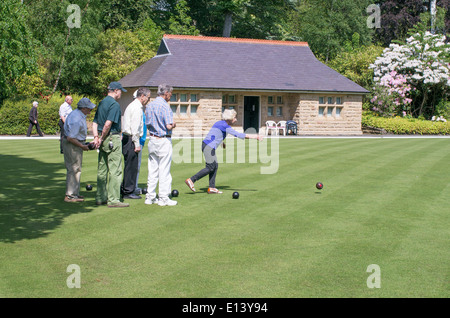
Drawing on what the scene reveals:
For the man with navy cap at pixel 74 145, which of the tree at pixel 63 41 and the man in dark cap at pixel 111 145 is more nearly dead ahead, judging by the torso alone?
the man in dark cap

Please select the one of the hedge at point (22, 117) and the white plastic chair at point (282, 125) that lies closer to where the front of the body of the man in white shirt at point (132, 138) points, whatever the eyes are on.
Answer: the white plastic chair

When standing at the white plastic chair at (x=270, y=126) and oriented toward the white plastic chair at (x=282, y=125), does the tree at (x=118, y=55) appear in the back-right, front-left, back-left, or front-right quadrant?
back-left

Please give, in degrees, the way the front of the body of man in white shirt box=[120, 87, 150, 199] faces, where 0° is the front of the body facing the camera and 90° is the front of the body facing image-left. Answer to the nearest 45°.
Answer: approximately 270°

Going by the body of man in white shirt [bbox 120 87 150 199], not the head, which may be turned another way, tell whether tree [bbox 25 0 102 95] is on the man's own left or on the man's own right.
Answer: on the man's own left

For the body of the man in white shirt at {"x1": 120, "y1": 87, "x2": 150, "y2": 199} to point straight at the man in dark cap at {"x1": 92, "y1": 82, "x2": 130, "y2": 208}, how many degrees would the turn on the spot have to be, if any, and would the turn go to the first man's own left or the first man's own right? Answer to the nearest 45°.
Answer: approximately 135° to the first man's own right

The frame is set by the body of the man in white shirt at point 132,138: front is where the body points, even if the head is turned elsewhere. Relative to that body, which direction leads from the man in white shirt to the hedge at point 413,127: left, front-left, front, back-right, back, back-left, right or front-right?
front-left

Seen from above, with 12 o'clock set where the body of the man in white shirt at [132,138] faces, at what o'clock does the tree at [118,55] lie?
The tree is roughly at 9 o'clock from the man in white shirt.

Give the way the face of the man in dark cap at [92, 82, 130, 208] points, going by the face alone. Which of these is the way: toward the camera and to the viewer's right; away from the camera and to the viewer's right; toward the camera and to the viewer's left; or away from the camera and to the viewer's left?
away from the camera and to the viewer's right

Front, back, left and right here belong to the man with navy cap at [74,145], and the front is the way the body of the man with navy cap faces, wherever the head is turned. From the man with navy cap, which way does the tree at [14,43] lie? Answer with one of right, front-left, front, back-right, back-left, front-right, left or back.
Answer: left

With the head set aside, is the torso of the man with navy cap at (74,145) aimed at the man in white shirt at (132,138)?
yes

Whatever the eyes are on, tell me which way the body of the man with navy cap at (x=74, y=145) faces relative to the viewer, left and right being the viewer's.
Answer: facing to the right of the viewer

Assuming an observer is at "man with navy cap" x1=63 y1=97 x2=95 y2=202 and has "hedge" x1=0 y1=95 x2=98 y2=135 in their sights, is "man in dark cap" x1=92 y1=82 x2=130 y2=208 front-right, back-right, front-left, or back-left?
back-right

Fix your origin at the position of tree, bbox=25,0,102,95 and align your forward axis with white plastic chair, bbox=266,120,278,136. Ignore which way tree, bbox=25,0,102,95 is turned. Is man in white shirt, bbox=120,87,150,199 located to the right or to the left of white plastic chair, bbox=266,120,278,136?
right

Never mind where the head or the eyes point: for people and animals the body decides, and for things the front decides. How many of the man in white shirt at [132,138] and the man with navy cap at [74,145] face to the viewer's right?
2

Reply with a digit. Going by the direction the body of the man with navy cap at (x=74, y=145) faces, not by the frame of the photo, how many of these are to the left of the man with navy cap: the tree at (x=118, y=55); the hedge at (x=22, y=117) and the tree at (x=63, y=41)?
3

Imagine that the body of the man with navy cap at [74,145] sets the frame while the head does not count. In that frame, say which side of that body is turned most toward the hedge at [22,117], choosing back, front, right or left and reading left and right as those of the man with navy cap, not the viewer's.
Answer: left
